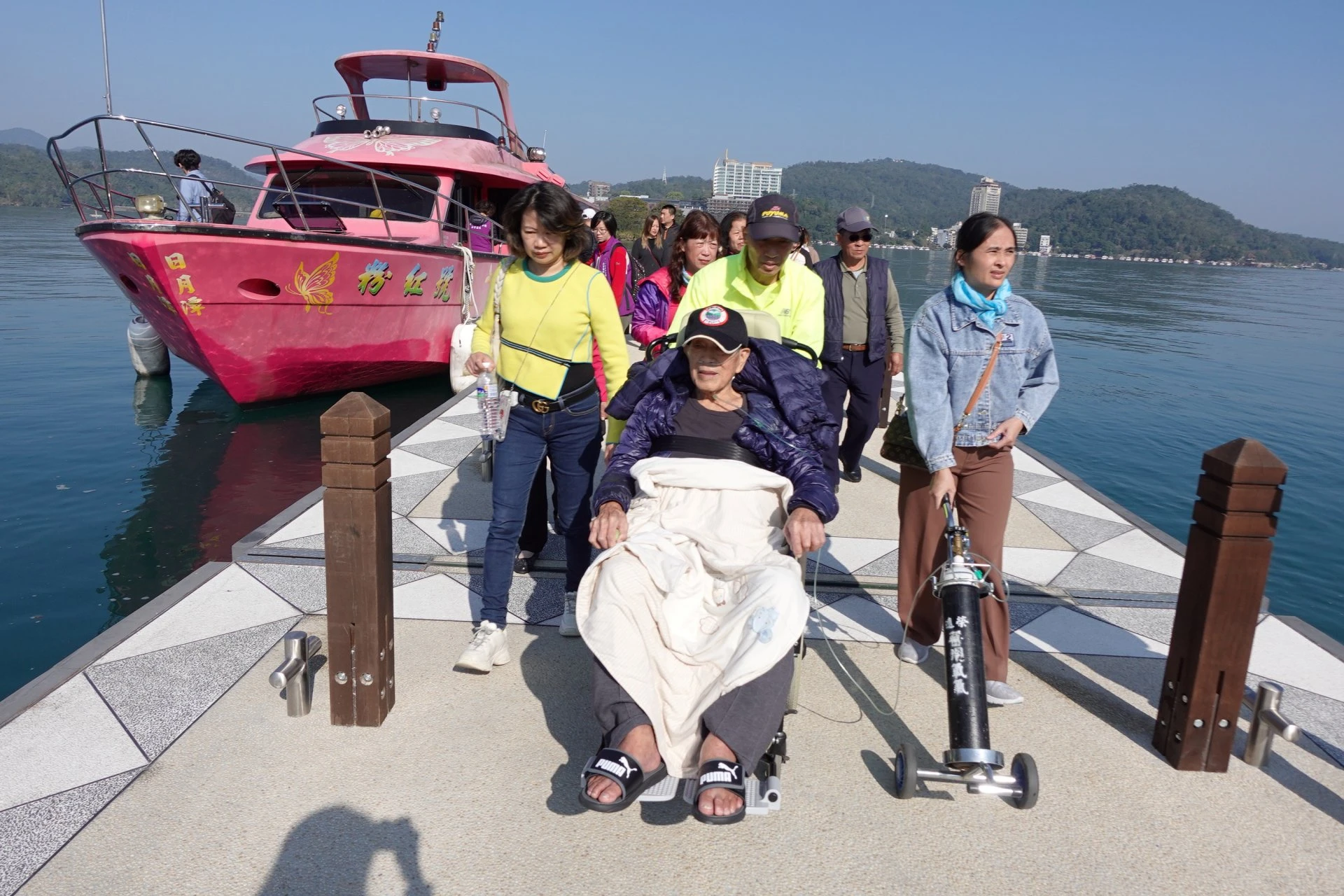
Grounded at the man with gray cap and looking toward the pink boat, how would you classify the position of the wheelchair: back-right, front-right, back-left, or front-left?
back-left

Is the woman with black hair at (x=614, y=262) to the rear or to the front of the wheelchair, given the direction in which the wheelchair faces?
to the rear

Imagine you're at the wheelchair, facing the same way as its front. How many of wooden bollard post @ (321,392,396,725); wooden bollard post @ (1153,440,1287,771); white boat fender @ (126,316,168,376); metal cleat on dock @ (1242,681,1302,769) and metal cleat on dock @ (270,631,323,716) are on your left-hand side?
2

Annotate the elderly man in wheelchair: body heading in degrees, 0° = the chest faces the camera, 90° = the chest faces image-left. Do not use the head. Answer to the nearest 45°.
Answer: approximately 0°

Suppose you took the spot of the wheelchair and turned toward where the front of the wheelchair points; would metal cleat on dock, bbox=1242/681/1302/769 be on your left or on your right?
on your left

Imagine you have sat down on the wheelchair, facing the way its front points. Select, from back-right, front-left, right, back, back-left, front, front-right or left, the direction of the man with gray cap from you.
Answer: back

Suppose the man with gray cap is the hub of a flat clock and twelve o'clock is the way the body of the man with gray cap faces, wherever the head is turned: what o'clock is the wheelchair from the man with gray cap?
The wheelchair is roughly at 12 o'clock from the man with gray cap.

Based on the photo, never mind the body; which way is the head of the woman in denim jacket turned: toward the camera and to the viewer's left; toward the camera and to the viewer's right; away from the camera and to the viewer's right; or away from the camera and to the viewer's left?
toward the camera and to the viewer's right

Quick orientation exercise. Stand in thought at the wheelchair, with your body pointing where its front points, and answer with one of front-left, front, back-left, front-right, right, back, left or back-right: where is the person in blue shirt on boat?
back-right
